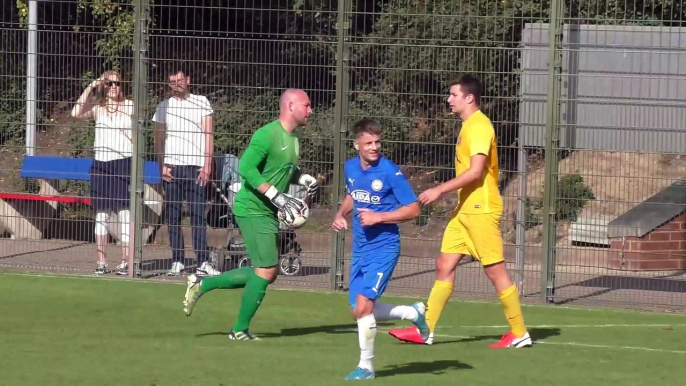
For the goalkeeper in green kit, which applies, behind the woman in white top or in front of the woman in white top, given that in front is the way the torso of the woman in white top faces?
in front

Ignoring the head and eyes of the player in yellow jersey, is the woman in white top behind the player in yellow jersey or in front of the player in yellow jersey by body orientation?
in front

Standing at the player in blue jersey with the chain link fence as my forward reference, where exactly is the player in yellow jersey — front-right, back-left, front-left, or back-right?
front-right

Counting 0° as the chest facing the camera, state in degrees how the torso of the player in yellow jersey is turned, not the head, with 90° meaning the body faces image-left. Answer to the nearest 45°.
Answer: approximately 90°

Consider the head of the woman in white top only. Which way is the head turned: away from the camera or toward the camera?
toward the camera

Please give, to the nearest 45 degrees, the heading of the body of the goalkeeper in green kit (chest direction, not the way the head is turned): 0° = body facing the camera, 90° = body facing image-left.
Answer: approximately 270°

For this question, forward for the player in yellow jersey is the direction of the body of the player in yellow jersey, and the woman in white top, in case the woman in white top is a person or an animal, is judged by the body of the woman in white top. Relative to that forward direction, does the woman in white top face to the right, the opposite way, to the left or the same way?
to the left

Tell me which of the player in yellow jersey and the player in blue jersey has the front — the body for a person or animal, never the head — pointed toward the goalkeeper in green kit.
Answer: the player in yellow jersey

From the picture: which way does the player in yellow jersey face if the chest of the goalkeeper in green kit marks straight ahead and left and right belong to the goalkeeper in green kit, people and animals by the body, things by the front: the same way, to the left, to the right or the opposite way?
the opposite way

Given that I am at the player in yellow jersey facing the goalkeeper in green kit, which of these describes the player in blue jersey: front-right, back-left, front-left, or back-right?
front-left

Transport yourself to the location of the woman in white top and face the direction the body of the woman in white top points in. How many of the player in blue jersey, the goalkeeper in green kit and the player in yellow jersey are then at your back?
0

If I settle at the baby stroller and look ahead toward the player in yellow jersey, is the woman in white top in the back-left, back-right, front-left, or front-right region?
back-right

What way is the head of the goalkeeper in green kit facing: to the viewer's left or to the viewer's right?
to the viewer's right

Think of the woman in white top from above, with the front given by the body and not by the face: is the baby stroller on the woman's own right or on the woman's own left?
on the woman's own left

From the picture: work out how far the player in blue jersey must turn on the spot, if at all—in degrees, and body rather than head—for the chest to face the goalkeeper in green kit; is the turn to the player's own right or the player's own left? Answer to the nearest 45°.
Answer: approximately 90° to the player's own right

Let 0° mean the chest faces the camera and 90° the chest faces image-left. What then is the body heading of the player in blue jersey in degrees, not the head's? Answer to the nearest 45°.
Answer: approximately 45°

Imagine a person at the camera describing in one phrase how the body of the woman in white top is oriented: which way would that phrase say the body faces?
toward the camera

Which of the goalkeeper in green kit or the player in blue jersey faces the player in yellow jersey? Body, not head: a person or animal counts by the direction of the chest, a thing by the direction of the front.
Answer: the goalkeeper in green kit

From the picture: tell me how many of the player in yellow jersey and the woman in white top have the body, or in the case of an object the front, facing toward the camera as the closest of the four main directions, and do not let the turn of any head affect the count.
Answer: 1
